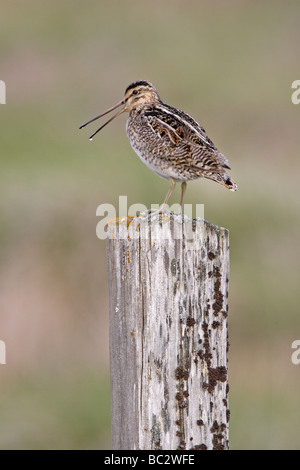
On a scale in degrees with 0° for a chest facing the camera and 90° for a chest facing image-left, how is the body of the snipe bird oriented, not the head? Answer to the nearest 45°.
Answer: approximately 90°
